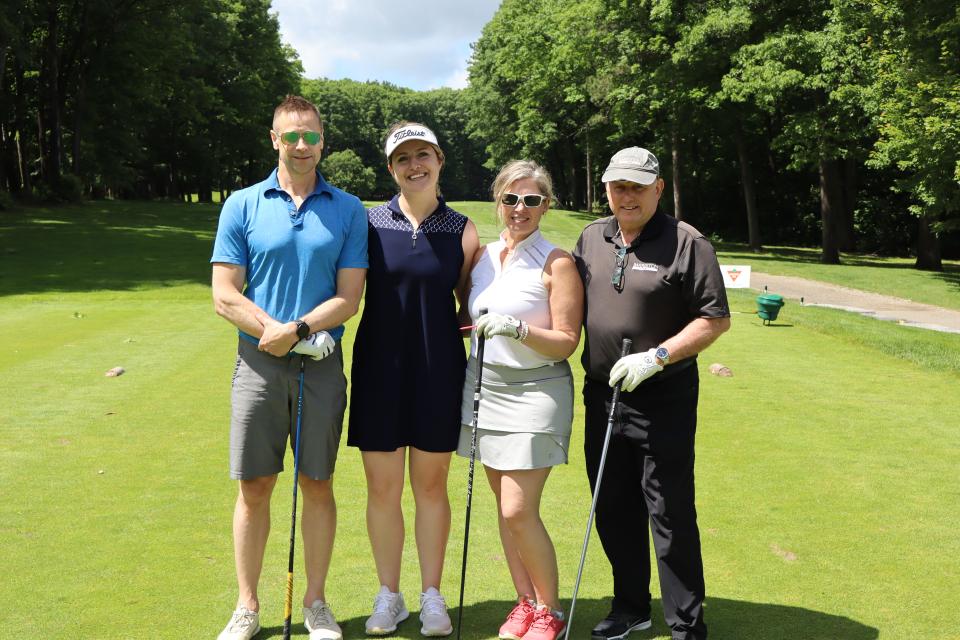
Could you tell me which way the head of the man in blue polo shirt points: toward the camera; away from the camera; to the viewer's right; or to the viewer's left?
toward the camera

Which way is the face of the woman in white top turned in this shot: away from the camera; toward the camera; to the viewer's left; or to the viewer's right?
toward the camera

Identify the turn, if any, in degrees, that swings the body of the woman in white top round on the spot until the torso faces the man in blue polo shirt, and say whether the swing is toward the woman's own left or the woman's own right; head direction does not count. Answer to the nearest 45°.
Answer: approximately 45° to the woman's own right

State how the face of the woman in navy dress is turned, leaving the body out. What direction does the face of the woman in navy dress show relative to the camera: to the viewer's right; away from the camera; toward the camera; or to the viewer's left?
toward the camera

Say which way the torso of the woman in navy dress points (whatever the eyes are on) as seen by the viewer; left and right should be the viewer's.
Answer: facing the viewer

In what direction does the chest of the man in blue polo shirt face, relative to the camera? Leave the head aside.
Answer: toward the camera

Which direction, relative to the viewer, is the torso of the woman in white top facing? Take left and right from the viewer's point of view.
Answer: facing the viewer and to the left of the viewer

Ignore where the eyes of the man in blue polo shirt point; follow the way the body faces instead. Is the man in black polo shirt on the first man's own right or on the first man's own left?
on the first man's own left

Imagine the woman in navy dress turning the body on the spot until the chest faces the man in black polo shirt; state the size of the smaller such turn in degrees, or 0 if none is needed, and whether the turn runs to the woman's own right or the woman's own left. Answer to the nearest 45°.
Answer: approximately 90° to the woman's own left

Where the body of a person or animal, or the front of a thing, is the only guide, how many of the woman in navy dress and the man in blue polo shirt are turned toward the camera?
2
